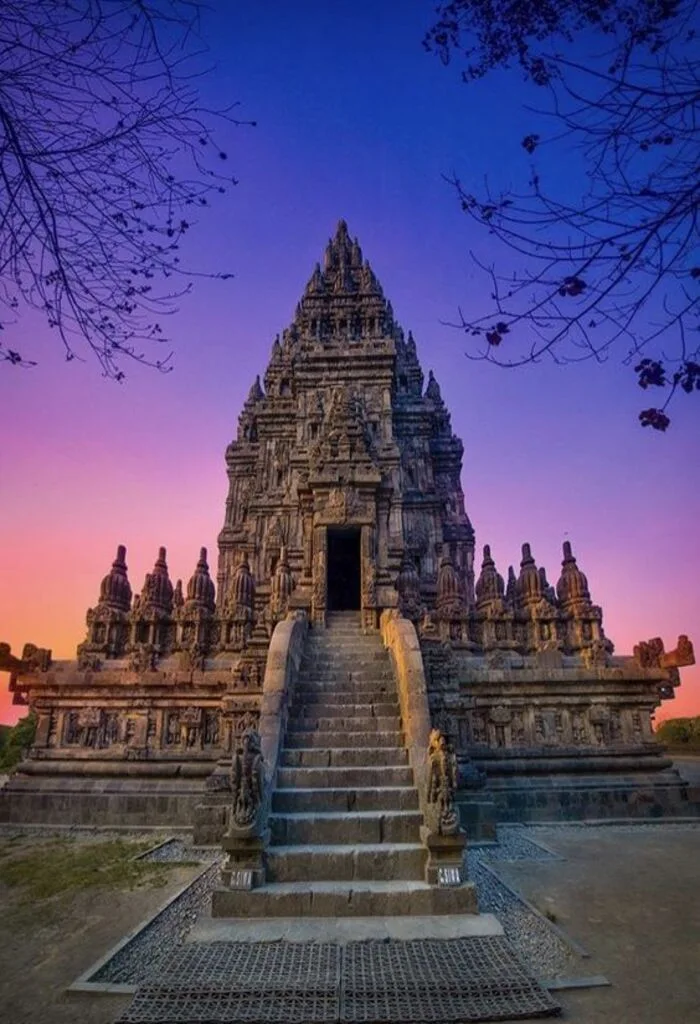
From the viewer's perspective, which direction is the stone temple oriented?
toward the camera
